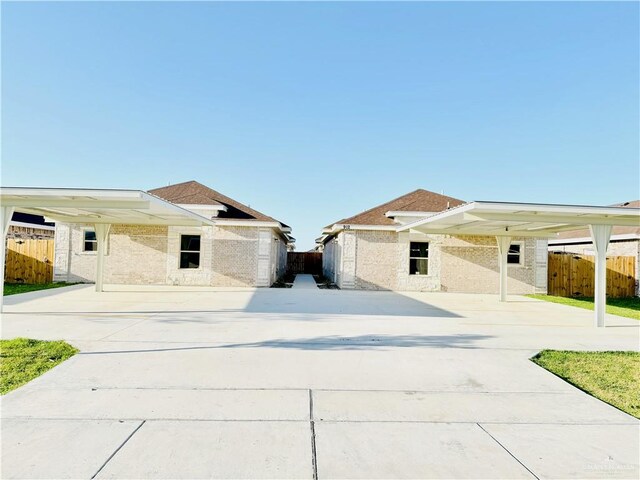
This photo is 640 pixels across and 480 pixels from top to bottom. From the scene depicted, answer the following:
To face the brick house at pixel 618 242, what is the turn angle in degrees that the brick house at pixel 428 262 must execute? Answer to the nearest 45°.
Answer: approximately 135° to its left

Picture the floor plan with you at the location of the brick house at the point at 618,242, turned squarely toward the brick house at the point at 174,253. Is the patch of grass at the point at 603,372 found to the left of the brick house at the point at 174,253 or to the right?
left

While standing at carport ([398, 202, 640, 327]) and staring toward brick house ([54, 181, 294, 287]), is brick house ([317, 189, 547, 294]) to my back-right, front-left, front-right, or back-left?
front-right

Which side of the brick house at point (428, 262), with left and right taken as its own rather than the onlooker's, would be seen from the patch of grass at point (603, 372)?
front

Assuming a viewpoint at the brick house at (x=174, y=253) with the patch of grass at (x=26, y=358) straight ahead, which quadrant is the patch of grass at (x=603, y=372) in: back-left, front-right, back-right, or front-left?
front-left

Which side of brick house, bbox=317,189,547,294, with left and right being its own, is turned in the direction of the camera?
front

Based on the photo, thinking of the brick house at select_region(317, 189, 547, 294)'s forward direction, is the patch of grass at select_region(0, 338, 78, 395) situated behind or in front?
in front

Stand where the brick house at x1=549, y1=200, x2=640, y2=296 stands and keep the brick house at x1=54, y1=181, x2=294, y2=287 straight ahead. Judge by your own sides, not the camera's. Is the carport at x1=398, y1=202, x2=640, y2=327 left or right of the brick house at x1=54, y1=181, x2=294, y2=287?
left

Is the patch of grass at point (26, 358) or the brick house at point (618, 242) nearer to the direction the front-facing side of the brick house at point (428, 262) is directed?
the patch of grass

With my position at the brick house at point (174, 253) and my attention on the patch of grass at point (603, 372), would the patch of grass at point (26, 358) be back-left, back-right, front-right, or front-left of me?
front-right

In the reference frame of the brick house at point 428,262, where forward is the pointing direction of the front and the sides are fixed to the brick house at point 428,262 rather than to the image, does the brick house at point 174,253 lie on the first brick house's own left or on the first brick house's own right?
on the first brick house's own right

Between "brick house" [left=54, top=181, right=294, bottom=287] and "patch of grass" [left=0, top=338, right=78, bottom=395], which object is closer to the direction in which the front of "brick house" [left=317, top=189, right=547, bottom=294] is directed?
the patch of grass

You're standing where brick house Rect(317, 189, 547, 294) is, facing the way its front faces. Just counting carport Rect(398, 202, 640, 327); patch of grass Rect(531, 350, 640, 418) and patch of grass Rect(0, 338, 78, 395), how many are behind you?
0

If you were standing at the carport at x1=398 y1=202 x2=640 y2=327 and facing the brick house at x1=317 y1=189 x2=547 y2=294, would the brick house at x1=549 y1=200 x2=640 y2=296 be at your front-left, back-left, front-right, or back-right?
front-right

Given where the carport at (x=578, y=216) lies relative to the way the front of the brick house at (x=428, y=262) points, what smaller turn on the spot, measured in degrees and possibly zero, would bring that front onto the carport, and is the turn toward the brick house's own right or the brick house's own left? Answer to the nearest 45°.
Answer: approximately 45° to the brick house's own left
